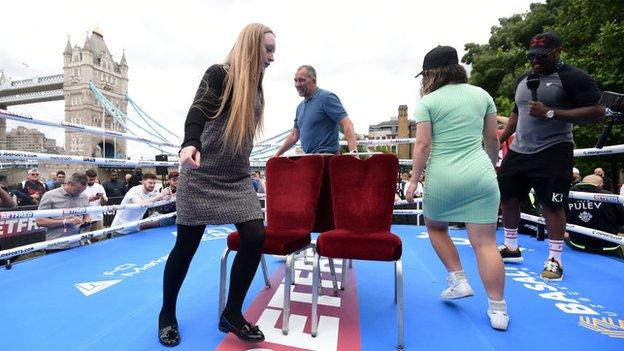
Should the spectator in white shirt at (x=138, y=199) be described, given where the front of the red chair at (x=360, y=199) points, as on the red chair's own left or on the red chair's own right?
on the red chair's own right

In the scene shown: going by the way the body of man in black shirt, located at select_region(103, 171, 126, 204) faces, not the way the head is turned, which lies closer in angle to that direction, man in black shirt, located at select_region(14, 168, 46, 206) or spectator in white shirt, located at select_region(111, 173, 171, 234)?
the spectator in white shirt

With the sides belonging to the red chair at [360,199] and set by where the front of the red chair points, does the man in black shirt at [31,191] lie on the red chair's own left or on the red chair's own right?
on the red chair's own right

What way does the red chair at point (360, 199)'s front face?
toward the camera

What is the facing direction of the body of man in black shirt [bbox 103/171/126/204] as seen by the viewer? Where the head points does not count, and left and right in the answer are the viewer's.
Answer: facing the viewer

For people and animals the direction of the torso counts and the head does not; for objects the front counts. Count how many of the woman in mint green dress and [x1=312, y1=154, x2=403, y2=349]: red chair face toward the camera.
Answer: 1

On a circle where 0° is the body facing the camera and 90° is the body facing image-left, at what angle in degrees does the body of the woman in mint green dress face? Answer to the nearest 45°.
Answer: approximately 135°

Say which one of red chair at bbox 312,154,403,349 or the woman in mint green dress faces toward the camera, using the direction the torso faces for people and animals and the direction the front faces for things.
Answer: the red chair

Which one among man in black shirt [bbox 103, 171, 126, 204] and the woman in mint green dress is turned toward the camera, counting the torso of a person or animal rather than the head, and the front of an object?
the man in black shirt

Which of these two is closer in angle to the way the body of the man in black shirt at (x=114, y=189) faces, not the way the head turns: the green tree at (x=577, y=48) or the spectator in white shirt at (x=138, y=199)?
the spectator in white shirt

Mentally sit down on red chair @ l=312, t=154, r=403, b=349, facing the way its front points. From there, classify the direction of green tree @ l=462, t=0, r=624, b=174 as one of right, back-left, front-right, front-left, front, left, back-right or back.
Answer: back-left
